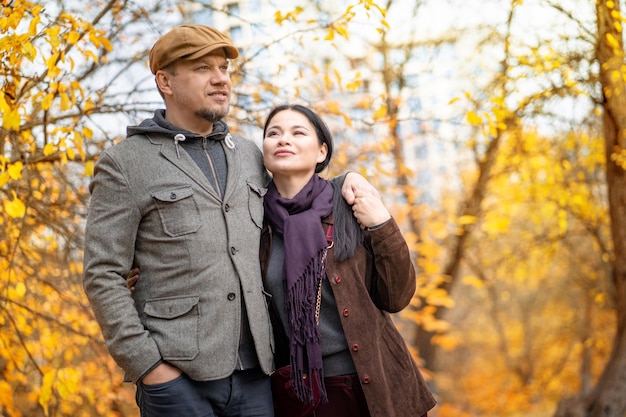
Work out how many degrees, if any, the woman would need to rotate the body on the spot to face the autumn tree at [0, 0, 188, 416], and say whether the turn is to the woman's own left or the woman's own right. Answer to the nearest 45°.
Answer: approximately 90° to the woman's own right

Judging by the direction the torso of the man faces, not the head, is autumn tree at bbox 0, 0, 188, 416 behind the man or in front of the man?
behind

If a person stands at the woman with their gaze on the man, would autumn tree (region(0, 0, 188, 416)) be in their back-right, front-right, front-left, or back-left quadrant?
front-right

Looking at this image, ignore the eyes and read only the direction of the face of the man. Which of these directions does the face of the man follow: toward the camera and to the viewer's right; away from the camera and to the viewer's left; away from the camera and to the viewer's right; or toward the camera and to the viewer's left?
toward the camera and to the viewer's right

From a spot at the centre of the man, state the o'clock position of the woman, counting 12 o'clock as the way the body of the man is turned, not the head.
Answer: The woman is roughly at 10 o'clock from the man.

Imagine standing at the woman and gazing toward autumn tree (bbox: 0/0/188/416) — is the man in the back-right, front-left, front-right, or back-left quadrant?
front-left

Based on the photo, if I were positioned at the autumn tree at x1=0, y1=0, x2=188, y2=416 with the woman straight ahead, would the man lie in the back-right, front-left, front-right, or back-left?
front-right

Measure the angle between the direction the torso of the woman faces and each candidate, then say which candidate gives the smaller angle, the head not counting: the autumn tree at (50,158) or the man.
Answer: the man

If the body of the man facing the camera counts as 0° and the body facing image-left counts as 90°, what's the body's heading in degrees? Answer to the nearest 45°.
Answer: approximately 315°

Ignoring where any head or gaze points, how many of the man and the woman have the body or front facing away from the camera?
0
